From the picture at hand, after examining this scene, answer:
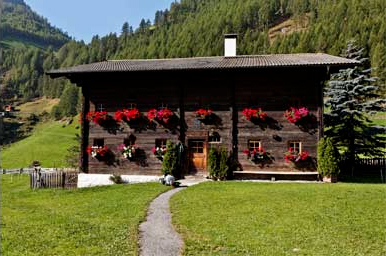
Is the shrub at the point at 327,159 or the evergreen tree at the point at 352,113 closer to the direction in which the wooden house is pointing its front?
the shrub

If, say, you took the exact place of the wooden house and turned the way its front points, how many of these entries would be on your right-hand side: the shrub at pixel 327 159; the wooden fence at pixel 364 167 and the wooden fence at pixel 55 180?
1

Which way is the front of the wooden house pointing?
toward the camera

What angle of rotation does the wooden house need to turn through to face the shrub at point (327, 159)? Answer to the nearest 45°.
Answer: approximately 90° to its left

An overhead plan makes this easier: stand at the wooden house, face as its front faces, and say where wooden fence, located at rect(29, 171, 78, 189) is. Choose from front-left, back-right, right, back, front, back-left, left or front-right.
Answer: right

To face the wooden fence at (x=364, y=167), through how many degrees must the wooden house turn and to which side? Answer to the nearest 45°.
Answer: approximately 90° to its left

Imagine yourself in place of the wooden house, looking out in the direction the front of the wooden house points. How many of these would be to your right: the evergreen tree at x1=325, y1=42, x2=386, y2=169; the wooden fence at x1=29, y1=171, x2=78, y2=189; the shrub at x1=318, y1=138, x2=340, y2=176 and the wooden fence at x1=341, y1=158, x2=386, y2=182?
1

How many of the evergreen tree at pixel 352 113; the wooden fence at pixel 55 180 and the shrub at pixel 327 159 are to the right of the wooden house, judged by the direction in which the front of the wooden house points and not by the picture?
1
